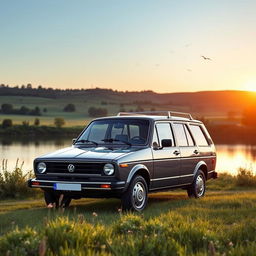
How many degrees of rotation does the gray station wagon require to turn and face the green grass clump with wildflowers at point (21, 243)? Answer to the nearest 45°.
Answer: approximately 45° to its left

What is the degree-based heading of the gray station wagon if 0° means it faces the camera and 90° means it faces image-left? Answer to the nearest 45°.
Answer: approximately 45°

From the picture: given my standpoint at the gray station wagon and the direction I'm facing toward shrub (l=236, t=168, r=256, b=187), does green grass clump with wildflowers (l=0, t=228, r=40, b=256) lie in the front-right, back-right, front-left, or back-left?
back-right

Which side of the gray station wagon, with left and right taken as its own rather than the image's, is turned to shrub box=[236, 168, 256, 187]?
back
